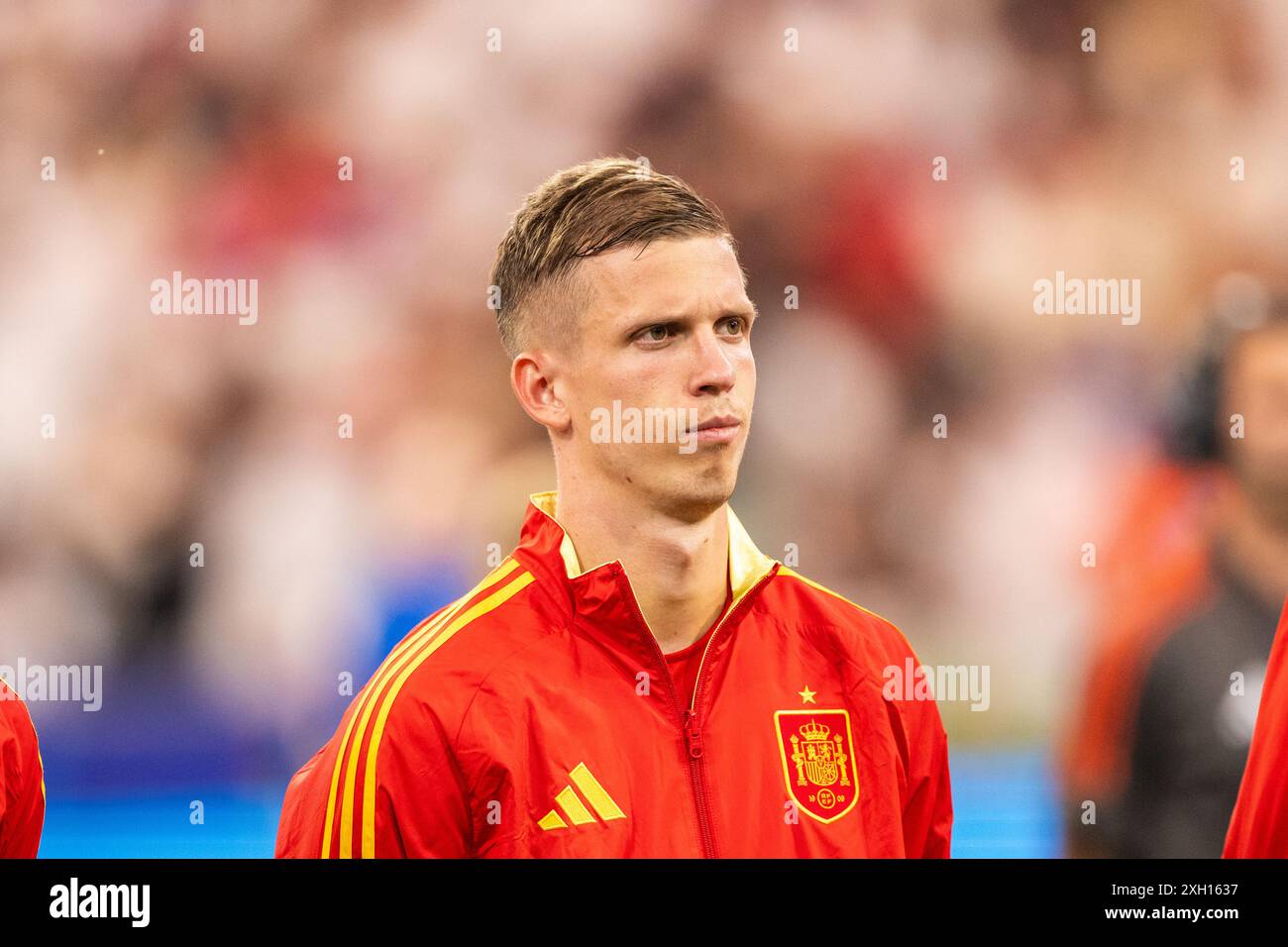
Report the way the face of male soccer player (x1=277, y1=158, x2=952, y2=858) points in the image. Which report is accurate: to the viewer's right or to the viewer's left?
to the viewer's right
